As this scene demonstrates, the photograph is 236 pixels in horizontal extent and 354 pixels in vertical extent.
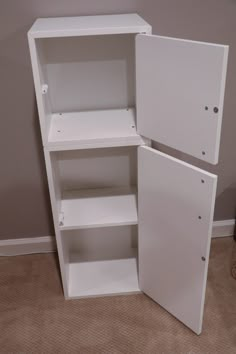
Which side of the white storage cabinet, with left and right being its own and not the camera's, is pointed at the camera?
front
